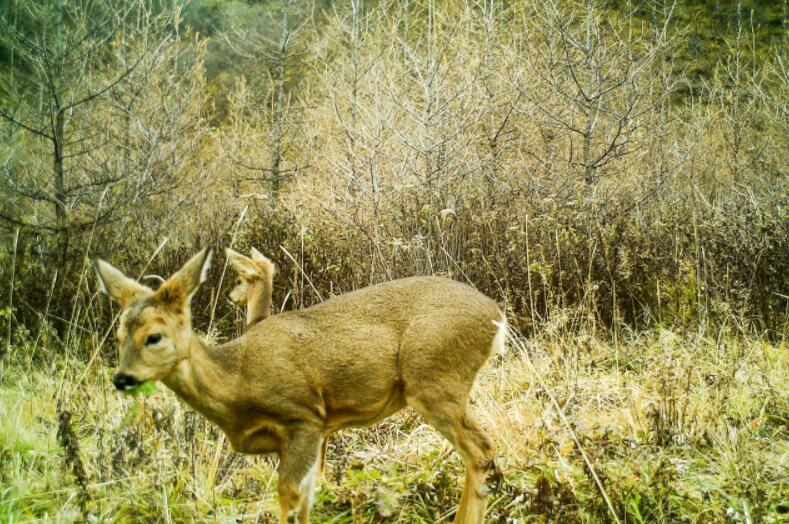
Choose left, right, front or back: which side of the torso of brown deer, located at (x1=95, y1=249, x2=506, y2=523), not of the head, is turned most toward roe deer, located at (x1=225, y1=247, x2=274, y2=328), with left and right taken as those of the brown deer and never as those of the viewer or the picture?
right

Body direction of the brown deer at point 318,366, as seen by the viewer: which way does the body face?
to the viewer's left

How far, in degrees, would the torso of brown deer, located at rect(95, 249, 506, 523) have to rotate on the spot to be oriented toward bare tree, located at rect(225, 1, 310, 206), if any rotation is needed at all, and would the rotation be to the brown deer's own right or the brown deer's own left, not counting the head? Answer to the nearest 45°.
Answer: approximately 90° to the brown deer's own right
